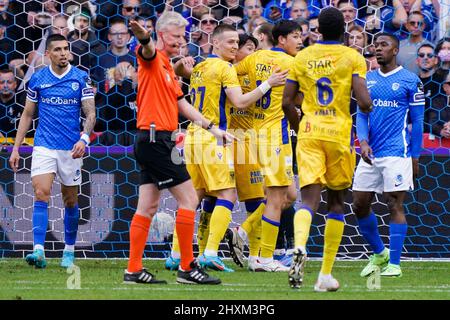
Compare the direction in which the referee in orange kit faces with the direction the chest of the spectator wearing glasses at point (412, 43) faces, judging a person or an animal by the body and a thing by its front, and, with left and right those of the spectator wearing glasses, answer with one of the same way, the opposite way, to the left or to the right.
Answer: to the left

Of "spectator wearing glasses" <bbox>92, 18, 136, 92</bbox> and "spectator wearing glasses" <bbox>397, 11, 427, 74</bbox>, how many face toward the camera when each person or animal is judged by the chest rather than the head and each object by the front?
2

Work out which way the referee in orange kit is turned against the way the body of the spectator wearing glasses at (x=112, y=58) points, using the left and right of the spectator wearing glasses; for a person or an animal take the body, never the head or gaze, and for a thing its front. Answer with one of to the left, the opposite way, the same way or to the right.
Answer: to the left

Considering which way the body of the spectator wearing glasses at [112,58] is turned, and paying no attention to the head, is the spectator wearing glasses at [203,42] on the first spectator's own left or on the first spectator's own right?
on the first spectator's own left

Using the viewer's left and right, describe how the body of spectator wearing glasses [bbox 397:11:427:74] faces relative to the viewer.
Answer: facing the viewer

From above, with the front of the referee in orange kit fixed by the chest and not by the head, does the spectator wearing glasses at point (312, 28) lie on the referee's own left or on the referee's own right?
on the referee's own left

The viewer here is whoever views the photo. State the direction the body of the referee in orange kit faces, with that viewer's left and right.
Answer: facing to the right of the viewer

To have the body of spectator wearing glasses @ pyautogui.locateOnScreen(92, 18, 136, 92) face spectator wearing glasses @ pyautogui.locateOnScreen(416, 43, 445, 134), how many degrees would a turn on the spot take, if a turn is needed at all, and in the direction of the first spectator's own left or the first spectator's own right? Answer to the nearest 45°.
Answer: approximately 90° to the first spectator's own left

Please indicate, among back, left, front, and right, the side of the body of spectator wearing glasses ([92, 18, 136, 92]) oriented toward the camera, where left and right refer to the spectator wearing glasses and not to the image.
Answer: front

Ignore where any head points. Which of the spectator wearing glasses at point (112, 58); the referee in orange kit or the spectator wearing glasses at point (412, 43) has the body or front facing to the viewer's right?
the referee in orange kit

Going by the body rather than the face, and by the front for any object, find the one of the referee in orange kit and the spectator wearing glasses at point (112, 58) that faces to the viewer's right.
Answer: the referee in orange kit

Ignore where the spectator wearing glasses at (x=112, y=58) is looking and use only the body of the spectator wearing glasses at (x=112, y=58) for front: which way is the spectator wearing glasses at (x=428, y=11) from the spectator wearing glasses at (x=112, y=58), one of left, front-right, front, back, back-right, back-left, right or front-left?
left
